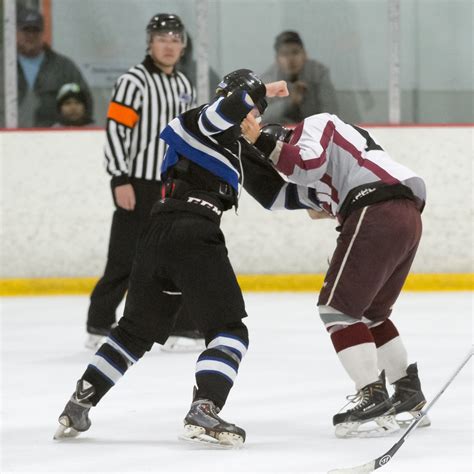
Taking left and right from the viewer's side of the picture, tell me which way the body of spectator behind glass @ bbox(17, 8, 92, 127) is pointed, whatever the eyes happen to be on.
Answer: facing the viewer

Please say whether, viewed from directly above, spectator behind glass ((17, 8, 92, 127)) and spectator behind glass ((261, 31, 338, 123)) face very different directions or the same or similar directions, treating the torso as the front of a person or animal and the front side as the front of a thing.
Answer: same or similar directions

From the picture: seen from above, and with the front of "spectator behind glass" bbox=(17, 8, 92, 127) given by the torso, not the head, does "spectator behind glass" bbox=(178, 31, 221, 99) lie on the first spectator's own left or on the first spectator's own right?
on the first spectator's own left

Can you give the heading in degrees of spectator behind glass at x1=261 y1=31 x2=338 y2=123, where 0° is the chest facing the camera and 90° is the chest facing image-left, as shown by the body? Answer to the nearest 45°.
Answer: approximately 0°

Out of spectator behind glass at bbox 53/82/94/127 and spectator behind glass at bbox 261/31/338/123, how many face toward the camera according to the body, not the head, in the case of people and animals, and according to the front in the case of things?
2

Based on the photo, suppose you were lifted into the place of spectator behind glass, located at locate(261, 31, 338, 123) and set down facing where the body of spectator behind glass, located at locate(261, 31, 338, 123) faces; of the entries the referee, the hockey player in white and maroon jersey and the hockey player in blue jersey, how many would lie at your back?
0

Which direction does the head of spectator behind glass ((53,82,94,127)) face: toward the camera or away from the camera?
toward the camera

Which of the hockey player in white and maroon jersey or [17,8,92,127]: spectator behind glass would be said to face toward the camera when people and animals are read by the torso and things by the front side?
the spectator behind glass

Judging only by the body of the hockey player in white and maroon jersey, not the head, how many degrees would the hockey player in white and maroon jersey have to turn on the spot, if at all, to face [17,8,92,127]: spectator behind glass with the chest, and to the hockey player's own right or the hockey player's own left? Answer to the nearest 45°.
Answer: approximately 45° to the hockey player's own right

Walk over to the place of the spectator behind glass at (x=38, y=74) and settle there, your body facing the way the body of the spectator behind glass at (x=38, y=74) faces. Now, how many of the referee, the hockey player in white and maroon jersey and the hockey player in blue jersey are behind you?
0

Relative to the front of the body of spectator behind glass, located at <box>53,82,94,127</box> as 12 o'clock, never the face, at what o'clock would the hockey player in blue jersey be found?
The hockey player in blue jersey is roughly at 12 o'clock from the spectator behind glass.

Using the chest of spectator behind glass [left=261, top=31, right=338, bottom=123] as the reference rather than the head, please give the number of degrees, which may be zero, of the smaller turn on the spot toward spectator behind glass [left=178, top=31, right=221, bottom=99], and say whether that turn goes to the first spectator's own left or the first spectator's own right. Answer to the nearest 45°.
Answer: approximately 90° to the first spectator's own right

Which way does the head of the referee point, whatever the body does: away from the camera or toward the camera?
toward the camera

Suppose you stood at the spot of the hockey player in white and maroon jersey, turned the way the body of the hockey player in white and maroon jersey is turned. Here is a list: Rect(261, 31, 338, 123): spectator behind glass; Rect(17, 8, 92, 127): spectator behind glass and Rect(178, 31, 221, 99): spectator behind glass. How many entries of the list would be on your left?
0

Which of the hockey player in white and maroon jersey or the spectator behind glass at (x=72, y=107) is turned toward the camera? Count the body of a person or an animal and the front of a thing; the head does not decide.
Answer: the spectator behind glass

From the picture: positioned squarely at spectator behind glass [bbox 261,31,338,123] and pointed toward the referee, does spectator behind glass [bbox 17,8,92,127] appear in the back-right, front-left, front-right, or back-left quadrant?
front-right

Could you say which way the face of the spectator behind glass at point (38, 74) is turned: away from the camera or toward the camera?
toward the camera

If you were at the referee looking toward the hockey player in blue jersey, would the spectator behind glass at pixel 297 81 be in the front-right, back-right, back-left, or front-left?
back-left

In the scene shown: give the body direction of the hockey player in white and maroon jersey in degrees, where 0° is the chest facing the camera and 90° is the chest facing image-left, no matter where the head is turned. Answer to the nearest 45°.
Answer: approximately 90°

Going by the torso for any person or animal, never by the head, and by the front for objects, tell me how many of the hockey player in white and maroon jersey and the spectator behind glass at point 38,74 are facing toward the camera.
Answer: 1

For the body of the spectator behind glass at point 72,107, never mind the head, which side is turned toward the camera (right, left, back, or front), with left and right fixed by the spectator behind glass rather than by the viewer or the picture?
front
